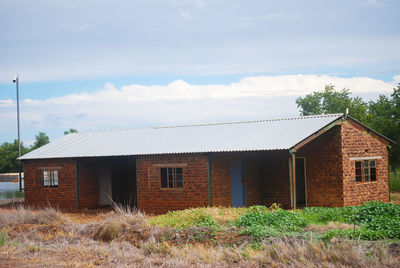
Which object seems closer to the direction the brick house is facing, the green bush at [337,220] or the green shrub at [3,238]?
the green shrub

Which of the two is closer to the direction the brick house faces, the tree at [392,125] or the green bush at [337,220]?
the green bush

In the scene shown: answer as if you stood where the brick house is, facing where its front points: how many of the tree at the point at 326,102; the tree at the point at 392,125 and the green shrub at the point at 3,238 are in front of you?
1

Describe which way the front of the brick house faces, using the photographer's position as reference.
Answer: facing the viewer and to the left of the viewer

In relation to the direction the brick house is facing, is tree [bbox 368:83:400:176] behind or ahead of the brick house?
behind

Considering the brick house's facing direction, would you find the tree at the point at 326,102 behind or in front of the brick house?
behind

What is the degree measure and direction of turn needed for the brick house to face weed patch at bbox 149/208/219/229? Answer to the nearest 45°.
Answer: approximately 45° to its left

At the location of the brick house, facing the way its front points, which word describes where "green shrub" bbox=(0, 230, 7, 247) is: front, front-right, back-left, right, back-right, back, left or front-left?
front

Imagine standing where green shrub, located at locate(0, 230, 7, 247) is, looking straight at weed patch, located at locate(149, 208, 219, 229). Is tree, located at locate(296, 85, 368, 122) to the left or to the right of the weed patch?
left
